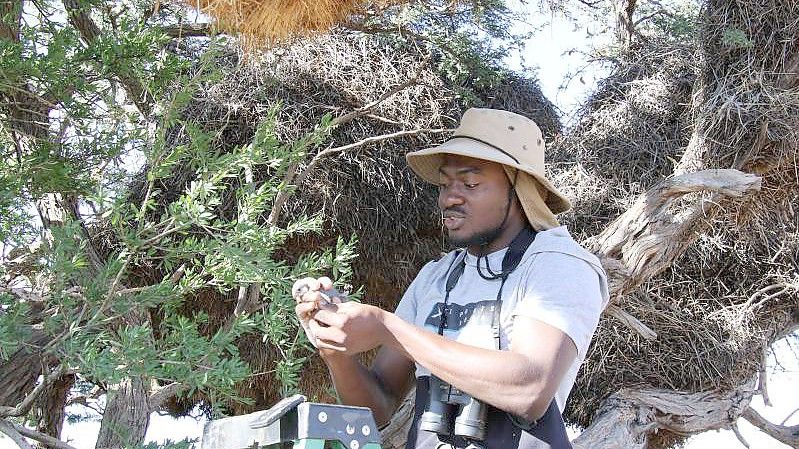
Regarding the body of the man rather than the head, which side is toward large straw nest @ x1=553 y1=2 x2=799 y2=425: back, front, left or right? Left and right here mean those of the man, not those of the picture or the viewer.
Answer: back

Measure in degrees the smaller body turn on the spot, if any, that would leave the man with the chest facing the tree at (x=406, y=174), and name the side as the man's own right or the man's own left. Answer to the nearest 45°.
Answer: approximately 135° to the man's own right

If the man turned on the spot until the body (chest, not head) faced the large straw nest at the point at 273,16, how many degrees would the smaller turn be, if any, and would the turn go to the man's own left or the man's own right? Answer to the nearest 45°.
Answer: approximately 135° to the man's own right

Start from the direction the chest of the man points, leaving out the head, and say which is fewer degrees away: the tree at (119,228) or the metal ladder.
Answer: the metal ladder

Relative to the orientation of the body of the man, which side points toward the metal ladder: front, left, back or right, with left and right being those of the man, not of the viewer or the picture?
front
